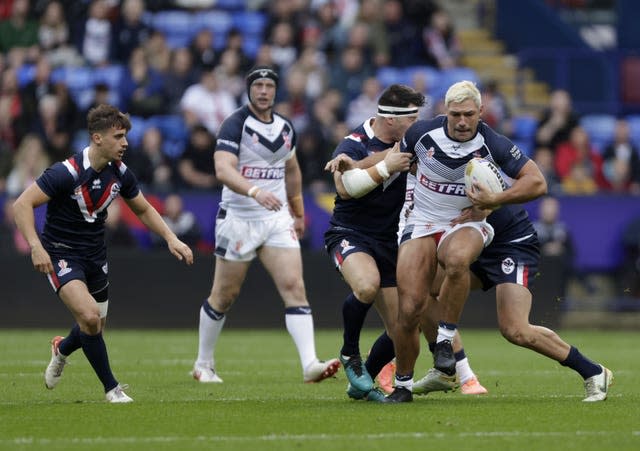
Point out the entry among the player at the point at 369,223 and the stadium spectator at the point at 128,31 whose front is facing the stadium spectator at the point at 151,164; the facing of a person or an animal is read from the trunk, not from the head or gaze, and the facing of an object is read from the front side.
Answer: the stadium spectator at the point at 128,31

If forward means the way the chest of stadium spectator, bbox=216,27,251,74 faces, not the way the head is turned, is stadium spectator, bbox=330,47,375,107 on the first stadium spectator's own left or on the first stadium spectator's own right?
on the first stadium spectator's own left

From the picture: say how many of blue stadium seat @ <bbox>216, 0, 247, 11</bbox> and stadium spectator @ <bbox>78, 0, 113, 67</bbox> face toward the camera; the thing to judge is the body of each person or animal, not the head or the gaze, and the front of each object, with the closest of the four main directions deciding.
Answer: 2

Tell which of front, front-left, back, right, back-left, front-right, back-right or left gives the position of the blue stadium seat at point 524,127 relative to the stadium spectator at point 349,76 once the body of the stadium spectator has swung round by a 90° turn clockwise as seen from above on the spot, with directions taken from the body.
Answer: back

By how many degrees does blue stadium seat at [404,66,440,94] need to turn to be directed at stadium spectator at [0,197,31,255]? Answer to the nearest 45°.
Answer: approximately 45° to its right

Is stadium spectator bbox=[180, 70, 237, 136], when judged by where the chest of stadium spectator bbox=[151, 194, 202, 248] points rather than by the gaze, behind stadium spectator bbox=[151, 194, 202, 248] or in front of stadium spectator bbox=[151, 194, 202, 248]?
behind
